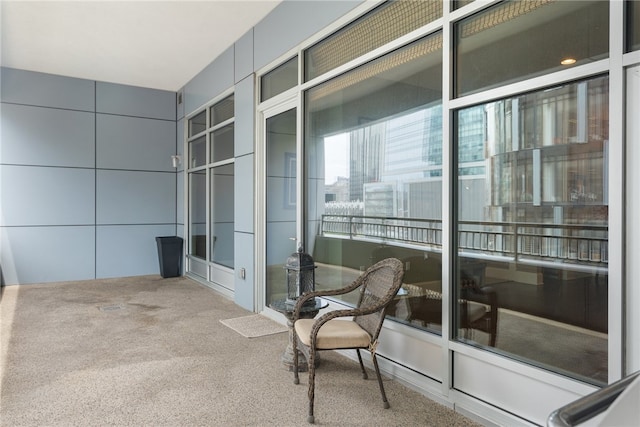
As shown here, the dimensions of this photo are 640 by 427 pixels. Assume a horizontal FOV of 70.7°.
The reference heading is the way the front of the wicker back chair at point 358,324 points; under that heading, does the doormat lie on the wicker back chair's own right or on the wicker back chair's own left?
on the wicker back chair's own right

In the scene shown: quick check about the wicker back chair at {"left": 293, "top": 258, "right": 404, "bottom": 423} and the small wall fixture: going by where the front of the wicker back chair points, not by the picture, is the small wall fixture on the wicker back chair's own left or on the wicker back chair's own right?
on the wicker back chair's own right

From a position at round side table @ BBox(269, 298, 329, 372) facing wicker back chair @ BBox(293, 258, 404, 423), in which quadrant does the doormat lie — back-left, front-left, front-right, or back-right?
back-left

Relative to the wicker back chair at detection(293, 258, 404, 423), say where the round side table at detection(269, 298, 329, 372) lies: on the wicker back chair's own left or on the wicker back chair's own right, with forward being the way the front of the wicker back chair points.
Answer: on the wicker back chair's own right

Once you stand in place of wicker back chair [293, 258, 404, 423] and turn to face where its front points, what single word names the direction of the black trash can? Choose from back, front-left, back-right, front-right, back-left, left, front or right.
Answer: front-right

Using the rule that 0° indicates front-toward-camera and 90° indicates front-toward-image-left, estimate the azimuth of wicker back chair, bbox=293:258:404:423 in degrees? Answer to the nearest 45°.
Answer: approximately 90°
